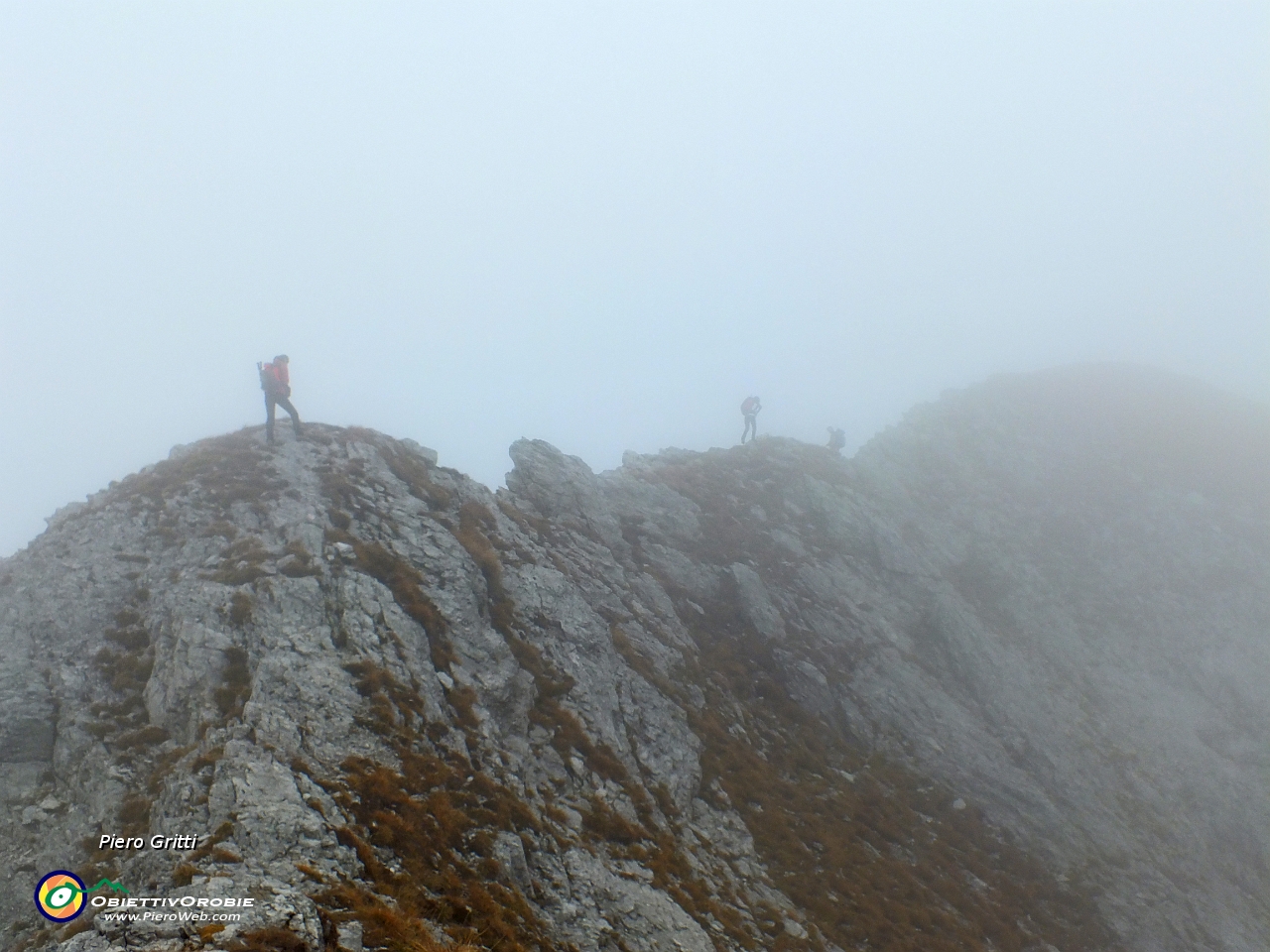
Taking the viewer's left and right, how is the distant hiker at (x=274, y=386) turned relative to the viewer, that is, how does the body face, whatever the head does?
facing away from the viewer and to the right of the viewer
